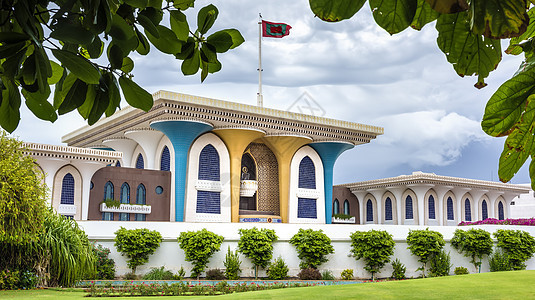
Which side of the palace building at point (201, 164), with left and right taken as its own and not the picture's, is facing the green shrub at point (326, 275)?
front

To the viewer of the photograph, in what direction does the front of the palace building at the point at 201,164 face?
facing the viewer and to the right of the viewer

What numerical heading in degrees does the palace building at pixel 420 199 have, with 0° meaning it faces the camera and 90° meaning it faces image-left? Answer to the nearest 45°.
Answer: approximately 315°

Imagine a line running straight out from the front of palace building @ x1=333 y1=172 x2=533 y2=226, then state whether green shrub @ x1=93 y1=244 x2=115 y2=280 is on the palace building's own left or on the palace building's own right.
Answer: on the palace building's own right

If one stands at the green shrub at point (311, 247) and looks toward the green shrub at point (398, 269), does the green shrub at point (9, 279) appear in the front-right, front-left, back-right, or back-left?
back-right

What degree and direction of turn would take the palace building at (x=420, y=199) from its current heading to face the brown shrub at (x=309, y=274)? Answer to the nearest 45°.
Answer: approximately 45° to its right

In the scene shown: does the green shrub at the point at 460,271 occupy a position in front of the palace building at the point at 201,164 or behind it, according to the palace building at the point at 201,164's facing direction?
in front

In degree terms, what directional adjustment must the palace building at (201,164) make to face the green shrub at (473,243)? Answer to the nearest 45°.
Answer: approximately 45° to its left

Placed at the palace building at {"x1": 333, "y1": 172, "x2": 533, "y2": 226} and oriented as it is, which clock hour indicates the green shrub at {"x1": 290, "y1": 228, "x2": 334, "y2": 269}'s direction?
The green shrub is roughly at 2 o'clock from the palace building.

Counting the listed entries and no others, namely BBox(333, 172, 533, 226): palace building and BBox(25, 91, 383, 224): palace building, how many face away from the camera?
0

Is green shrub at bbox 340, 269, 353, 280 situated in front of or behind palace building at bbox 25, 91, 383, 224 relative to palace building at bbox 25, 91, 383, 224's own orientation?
in front

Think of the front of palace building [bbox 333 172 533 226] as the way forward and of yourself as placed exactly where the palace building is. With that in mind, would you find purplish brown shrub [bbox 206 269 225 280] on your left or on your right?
on your right

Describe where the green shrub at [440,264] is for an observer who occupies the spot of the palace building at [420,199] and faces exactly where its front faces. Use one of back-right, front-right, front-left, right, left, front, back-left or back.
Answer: front-right
